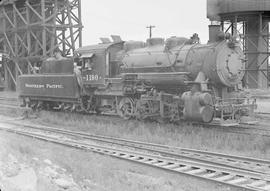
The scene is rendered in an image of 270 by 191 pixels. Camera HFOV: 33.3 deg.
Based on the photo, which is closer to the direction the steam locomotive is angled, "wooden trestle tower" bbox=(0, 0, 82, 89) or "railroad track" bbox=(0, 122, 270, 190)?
the railroad track

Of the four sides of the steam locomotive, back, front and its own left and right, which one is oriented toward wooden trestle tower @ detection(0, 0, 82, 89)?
back

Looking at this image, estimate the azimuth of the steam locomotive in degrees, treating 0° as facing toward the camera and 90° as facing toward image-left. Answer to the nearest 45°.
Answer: approximately 315°
